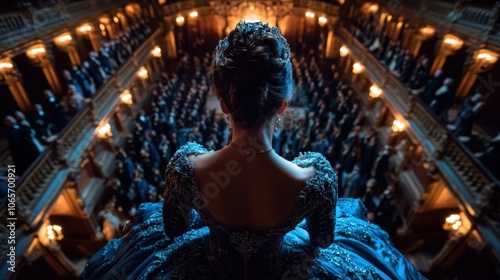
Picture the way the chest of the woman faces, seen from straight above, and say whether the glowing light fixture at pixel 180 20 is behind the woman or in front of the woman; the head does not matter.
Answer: in front

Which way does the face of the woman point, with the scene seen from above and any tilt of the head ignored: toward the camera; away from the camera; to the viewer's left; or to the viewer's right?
away from the camera

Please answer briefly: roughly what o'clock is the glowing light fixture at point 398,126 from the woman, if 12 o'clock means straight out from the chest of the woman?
The glowing light fixture is roughly at 1 o'clock from the woman.

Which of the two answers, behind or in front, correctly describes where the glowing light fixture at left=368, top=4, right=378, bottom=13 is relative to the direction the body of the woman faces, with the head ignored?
in front

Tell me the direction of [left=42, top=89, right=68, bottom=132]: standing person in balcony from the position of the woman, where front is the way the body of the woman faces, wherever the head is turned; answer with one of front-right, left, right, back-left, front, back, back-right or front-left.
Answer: front-left

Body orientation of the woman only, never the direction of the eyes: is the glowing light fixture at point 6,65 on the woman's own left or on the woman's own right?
on the woman's own left

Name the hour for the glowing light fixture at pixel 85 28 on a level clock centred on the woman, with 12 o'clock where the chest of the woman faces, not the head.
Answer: The glowing light fixture is roughly at 11 o'clock from the woman.

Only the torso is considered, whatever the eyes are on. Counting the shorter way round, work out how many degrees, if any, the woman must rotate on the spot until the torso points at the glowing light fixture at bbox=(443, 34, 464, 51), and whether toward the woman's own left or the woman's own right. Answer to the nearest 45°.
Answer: approximately 45° to the woman's own right

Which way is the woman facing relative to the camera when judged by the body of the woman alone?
away from the camera

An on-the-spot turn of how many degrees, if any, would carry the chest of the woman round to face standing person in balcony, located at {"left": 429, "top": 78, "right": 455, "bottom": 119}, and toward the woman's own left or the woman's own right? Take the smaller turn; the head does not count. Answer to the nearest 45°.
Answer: approximately 45° to the woman's own right

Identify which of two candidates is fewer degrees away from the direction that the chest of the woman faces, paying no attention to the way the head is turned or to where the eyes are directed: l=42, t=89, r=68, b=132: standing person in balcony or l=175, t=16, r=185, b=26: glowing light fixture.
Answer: the glowing light fixture

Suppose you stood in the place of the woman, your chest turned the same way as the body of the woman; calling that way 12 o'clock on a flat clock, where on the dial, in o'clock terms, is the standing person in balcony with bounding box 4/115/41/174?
The standing person in balcony is roughly at 10 o'clock from the woman.

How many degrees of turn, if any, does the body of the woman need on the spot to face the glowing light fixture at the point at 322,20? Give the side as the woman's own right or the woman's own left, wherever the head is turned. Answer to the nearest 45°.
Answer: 0° — they already face it
